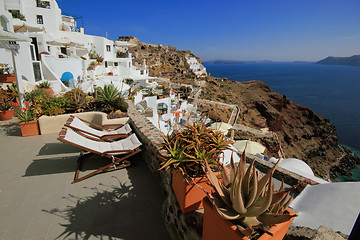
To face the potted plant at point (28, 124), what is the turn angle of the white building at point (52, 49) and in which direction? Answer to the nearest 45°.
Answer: approximately 45° to its right

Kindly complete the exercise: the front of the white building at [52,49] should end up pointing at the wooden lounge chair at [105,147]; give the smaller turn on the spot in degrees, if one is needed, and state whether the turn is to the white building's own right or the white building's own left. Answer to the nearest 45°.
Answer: approximately 45° to the white building's own right

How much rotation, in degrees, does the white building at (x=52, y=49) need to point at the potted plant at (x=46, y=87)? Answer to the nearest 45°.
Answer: approximately 45° to its right

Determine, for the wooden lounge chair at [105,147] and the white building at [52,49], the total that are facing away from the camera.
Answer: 0

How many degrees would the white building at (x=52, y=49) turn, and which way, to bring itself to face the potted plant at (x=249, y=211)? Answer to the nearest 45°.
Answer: approximately 45° to its right

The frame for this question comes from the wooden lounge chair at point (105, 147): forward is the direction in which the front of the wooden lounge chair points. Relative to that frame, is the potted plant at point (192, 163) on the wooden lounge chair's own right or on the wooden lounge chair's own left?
on the wooden lounge chair's own right
